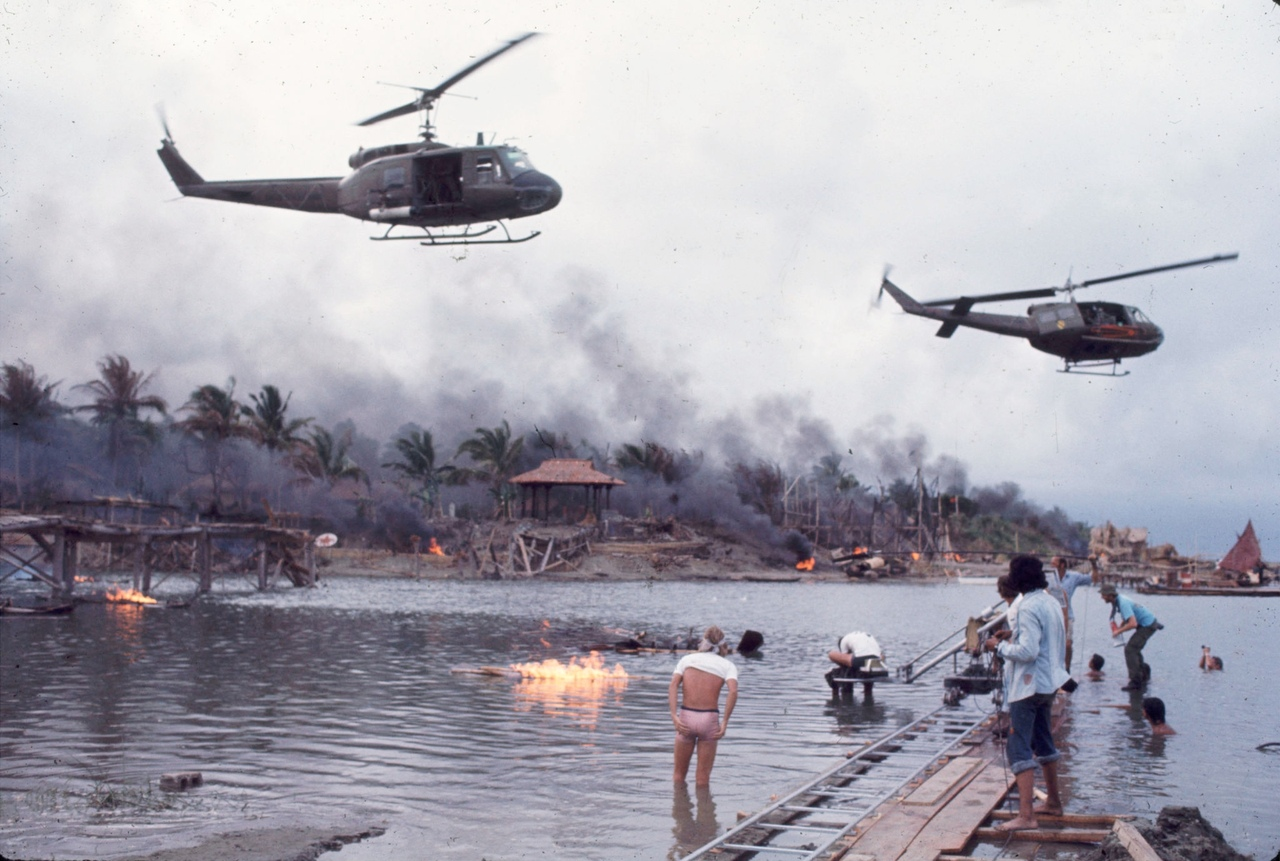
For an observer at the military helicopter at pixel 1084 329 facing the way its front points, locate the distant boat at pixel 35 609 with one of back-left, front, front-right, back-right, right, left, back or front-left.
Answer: back

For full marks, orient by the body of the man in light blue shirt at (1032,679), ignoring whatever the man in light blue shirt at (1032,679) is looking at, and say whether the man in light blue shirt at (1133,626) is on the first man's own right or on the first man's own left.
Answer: on the first man's own right

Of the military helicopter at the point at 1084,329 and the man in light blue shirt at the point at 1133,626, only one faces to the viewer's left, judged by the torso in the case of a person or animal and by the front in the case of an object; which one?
the man in light blue shirt

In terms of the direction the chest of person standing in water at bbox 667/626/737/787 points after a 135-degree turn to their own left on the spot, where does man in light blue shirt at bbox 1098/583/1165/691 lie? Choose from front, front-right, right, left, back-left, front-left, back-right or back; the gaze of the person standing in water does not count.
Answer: back

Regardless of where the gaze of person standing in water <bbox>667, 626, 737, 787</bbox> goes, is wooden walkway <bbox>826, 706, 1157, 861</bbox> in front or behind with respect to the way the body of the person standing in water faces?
behind

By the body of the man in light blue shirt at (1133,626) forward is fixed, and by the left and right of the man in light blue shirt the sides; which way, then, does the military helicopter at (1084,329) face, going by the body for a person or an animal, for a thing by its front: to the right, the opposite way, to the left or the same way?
the opposite way

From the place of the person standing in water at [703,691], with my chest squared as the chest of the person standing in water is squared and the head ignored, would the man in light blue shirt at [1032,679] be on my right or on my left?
on my right

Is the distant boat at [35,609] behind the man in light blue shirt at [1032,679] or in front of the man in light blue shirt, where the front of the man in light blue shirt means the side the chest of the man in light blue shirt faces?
in front

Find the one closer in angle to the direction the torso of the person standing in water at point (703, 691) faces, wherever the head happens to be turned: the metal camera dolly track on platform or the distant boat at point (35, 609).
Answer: the distant boat

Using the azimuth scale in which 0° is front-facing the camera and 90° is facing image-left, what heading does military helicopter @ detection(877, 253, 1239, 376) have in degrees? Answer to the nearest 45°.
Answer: approximately 270°

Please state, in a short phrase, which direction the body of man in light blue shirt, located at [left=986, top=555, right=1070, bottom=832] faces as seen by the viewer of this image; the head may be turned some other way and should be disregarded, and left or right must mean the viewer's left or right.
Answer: facing away from the viewer and to the left of the viewer

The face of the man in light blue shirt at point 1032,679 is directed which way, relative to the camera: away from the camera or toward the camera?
away from the camera

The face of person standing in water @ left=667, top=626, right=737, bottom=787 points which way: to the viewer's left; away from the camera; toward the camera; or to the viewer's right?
away from the camera

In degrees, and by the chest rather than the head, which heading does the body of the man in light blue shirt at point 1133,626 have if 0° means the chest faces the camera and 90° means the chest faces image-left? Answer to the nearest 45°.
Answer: approximately 90°

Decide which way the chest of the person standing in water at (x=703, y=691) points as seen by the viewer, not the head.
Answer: away from the camera
